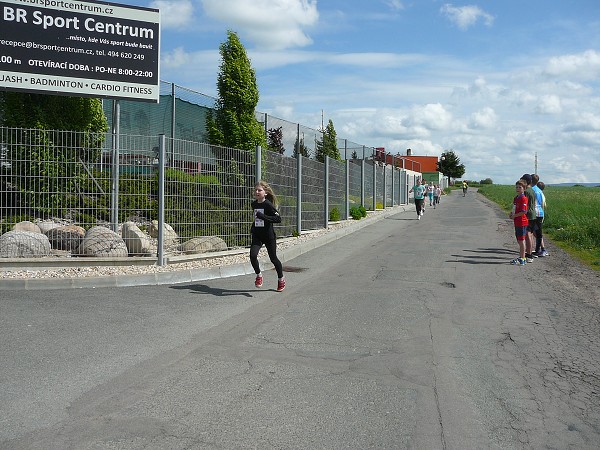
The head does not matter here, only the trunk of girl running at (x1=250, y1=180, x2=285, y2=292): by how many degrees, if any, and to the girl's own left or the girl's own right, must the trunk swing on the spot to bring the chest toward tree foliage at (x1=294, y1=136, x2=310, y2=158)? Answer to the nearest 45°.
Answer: approximately 135° to the girl's own right

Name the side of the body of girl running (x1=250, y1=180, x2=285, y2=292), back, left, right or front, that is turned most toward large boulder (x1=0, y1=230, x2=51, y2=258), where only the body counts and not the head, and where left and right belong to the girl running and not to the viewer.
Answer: right

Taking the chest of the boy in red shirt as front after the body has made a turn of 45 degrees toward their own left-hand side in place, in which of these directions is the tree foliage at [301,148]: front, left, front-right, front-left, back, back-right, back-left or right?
right

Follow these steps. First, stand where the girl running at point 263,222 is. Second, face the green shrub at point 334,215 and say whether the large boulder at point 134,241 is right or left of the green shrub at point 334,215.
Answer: left

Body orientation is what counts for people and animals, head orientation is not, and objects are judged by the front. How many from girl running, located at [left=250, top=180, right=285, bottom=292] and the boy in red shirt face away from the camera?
0

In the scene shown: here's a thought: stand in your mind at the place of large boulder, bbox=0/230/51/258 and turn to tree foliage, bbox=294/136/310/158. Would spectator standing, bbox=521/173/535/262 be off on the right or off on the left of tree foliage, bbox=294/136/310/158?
right

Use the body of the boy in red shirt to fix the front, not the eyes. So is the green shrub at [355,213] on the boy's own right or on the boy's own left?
on the boy's own right

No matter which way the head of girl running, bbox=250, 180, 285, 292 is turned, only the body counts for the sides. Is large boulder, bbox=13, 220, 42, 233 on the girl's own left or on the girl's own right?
on the girl's own right

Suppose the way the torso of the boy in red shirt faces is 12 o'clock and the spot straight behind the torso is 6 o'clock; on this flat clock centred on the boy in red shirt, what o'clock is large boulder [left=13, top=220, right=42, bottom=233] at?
The large boulder is roughly at 11 o'clock from the boy in red shirt.

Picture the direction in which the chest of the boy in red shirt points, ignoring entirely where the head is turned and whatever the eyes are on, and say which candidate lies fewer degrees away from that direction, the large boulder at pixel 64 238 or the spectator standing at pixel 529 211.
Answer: the large boulder

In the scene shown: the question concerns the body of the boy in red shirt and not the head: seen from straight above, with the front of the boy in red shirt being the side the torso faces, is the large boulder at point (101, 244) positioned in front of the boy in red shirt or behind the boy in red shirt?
in front

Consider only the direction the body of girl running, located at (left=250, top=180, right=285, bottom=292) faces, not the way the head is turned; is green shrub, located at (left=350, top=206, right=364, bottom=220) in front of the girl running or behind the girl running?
behind

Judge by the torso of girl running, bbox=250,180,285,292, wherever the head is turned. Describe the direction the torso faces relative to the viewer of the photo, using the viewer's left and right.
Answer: facing the viewer and to the left of the viewer

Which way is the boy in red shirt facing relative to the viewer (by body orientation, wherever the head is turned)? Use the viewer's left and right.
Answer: facing to the left of the viewer

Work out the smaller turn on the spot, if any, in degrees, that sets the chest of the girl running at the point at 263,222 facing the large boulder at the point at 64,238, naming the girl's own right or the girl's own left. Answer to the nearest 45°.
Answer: approximately 90° to the girl's own right
